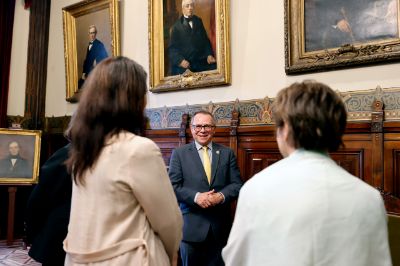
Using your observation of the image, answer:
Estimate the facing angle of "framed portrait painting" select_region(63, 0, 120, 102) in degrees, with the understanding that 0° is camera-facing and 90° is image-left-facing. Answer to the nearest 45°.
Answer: approximately 45°

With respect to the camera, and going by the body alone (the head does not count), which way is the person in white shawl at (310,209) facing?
away from the camera

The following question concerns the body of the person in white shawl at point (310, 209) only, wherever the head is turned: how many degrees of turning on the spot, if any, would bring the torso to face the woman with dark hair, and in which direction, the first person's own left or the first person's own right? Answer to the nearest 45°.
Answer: approximately 90° to the first person's own left

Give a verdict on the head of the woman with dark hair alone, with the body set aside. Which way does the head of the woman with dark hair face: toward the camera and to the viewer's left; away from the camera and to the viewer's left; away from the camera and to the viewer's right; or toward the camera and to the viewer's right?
away from the camera and to the viewer's right

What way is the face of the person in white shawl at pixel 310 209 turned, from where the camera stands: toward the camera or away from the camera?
away from the camera

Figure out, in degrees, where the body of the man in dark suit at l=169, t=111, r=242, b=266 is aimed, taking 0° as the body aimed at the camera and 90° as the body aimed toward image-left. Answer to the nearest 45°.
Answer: approximately 0°

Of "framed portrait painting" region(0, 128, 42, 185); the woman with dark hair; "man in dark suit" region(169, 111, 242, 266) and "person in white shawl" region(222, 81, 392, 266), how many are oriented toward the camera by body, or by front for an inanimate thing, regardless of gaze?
2

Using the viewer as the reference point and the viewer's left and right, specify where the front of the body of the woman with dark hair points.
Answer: facing away from the viewer and to the right of the viewer

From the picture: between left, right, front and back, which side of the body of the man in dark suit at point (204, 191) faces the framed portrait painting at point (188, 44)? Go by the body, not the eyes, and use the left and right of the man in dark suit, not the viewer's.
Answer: back
